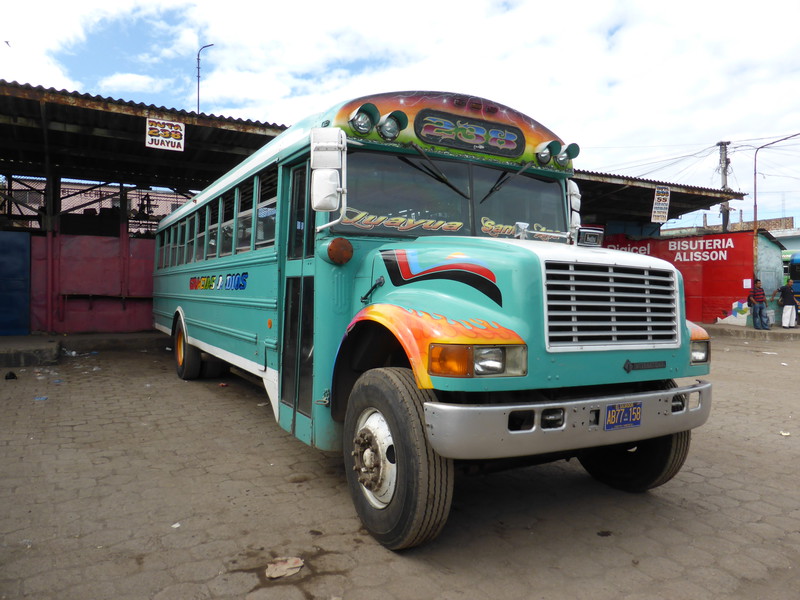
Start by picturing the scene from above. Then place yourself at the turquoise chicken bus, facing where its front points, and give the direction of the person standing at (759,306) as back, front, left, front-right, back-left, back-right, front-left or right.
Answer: left

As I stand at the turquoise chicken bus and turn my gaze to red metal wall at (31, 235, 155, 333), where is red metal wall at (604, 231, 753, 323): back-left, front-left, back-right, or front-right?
front-right

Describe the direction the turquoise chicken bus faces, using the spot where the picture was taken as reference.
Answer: facing the viewer and to the right of the viewer

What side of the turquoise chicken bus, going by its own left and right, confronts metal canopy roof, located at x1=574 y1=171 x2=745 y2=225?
left

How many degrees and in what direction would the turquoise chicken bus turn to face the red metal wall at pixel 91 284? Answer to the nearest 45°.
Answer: approximately 180°

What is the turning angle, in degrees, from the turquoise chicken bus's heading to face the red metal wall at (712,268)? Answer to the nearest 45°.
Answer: approximately 90° to its left

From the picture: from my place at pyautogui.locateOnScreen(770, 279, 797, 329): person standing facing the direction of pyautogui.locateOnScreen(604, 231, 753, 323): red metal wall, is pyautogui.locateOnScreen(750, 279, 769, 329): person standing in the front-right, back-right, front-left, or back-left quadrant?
front-left

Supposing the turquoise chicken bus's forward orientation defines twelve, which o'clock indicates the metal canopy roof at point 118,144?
The metal canopy roof is roughly at 6 o'clock from the turquoise chicken bus.

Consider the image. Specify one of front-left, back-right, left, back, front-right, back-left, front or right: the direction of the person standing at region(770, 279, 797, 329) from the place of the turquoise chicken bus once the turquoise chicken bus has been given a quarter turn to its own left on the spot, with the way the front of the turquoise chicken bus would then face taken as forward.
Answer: front
